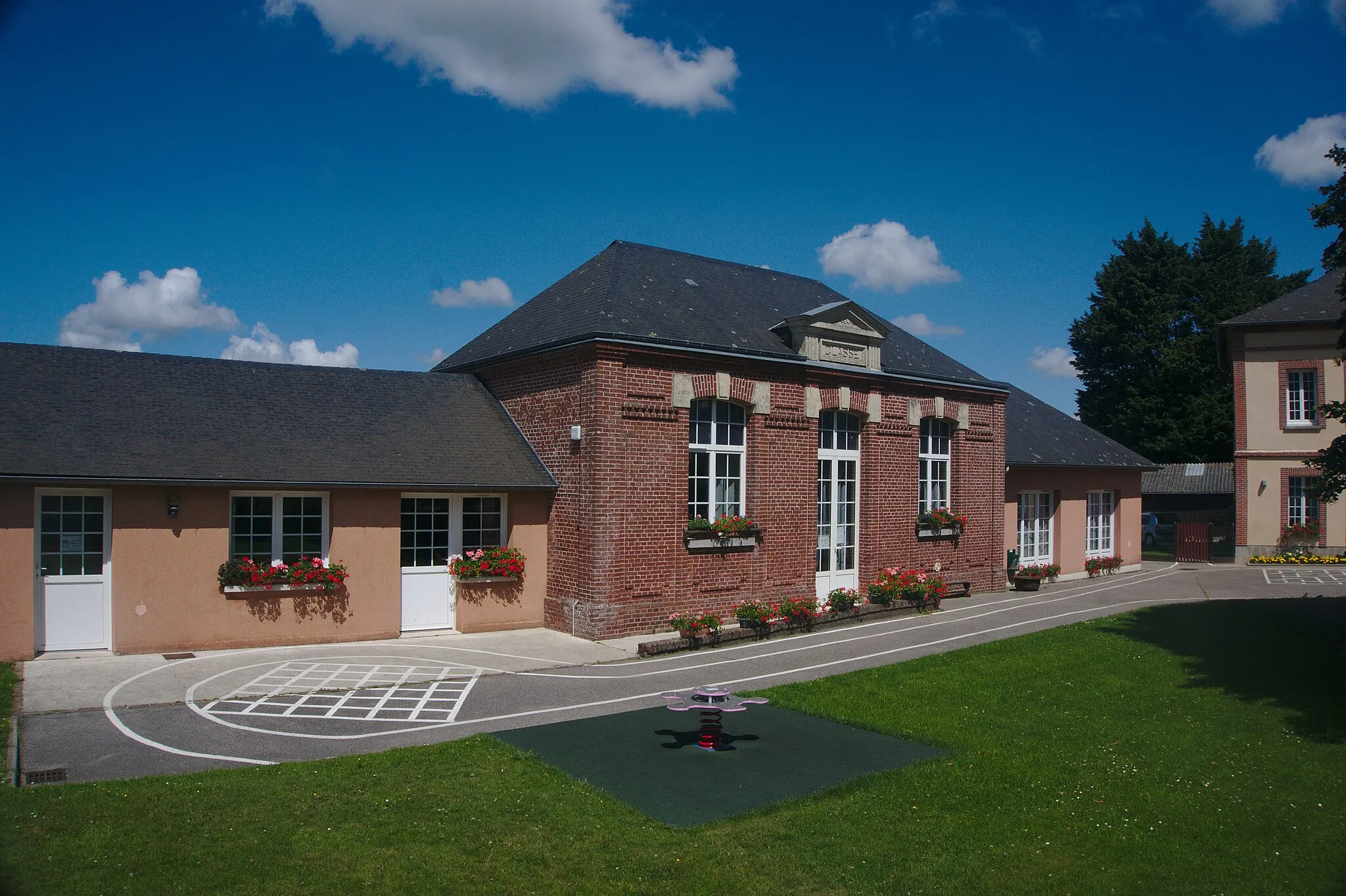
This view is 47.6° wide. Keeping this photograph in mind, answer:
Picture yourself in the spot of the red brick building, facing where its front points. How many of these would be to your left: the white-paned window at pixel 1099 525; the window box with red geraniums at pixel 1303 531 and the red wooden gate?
3

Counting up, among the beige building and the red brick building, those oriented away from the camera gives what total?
0

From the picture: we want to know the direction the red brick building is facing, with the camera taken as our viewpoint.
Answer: facing the viewer and to the right of the viewer

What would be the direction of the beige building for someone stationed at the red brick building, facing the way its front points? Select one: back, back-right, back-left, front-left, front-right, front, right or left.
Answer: left

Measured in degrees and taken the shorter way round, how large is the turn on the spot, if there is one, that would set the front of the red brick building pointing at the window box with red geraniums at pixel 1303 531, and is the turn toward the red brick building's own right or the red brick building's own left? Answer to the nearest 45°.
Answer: approximately 90° to the red brick building's own left

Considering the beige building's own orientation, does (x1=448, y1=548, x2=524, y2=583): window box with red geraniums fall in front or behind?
in front

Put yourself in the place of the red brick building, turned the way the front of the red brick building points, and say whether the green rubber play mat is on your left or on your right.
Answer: on your right

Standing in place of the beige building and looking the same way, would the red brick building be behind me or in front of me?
in front

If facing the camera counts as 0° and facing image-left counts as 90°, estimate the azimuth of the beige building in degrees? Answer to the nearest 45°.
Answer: approximately 0°

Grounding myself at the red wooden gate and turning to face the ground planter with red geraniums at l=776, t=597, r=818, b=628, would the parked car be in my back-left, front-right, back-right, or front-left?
back-right

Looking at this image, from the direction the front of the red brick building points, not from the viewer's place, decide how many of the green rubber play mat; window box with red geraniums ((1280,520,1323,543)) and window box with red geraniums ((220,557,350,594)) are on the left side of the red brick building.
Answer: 1

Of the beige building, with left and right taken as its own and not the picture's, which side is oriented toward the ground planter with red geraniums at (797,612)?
front

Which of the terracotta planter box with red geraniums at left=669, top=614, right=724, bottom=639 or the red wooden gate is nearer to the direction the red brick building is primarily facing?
the terracotta planter box with red geraniums

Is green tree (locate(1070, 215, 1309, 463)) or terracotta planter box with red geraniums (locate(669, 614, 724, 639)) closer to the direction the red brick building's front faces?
the terracotta planter box with red geraniums
